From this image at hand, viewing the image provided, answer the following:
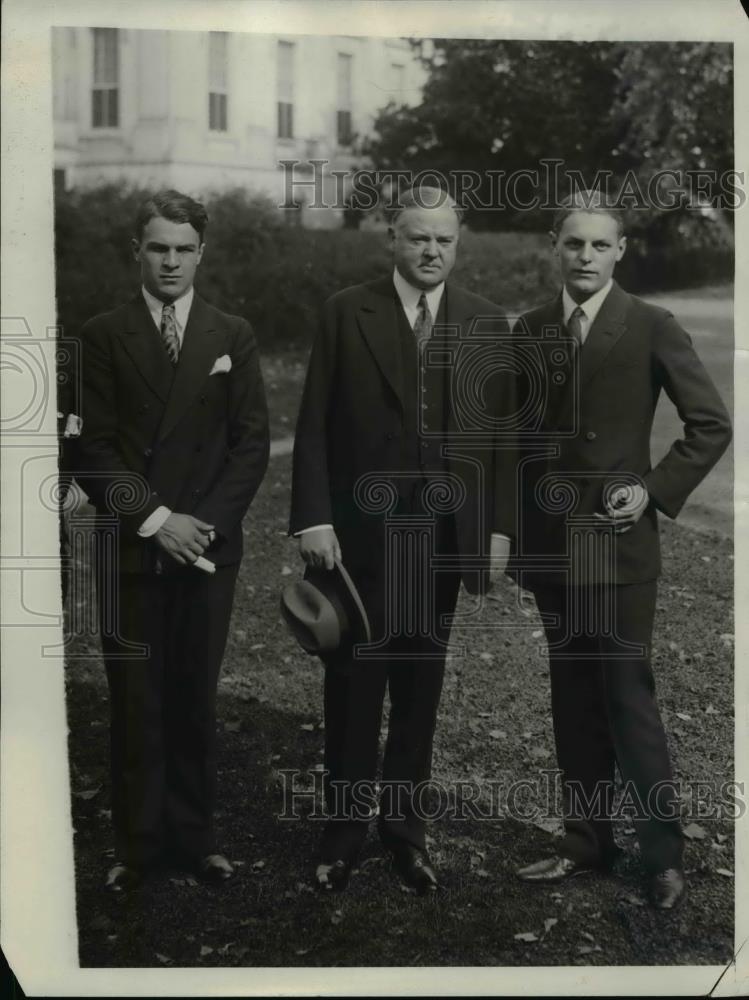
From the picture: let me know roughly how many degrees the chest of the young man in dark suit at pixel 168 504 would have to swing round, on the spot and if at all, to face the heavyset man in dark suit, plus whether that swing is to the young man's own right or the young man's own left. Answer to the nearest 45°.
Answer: approximately 90° to the young man's own left

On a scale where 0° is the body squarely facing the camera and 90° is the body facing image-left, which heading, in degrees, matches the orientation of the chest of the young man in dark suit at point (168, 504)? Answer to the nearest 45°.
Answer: approximately 0°

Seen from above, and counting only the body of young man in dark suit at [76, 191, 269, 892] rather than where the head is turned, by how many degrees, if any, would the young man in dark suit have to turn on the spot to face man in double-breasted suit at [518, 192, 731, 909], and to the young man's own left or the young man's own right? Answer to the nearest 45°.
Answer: approximately 90° to the young man's own left

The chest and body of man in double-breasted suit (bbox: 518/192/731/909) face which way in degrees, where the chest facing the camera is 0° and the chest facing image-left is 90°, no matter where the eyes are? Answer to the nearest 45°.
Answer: approximately 45°

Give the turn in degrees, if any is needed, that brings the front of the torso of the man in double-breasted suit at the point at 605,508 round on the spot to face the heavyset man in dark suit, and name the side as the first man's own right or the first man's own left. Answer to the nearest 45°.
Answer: approximately 45° to the first man's own right
